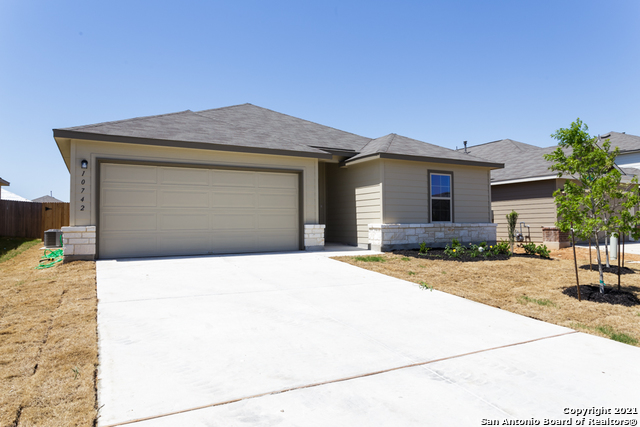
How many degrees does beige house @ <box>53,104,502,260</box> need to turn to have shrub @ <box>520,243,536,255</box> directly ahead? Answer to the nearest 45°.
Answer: approximately 45° to its left

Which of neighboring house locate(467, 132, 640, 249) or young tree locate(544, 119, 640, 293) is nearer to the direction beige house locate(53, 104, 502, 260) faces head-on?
the young tree

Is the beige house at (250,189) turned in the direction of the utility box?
no

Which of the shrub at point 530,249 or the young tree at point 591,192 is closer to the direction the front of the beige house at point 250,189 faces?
the young tree

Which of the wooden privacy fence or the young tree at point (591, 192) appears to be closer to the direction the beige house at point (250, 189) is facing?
the young tree

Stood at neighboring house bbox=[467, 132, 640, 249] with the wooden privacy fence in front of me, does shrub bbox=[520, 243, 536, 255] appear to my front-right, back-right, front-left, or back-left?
front-left

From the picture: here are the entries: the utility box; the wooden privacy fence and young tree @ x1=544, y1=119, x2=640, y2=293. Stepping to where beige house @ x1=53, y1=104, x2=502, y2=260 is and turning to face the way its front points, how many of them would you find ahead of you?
1

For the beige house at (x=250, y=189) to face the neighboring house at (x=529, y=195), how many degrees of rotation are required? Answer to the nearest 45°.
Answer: approximately 45° to its left

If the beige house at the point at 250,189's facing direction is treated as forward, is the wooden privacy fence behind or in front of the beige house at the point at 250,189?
behind

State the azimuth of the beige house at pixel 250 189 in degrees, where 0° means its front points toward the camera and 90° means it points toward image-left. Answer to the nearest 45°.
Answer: approximately 315°

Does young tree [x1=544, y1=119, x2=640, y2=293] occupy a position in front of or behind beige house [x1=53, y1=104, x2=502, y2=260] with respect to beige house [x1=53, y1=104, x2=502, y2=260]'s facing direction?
in front

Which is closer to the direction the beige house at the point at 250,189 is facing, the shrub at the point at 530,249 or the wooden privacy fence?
the shrub
